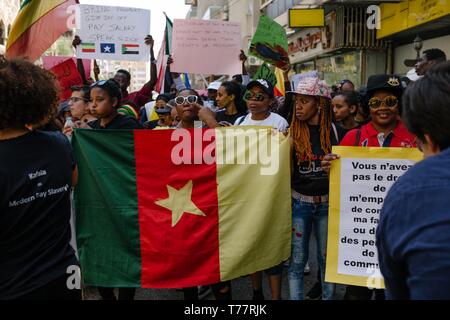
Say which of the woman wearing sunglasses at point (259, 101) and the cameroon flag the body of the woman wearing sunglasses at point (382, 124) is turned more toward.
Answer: the cameroon flag

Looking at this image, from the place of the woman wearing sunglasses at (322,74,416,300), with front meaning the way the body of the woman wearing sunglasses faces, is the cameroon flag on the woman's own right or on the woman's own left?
on the woman's own right

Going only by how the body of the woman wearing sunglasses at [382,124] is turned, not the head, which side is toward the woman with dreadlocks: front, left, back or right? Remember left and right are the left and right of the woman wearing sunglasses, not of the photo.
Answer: right

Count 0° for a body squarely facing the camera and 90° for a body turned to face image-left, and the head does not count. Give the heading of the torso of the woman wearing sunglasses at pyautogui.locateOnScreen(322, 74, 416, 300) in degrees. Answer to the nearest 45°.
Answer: approximately 0°

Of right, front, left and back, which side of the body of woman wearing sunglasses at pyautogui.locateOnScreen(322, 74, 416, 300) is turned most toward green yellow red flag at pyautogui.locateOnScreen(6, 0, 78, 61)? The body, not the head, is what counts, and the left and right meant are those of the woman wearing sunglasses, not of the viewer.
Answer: right

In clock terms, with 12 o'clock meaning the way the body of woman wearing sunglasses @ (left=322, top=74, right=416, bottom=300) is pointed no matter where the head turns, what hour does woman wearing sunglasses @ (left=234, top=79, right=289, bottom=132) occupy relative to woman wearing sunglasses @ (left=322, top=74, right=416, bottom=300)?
woman wearing sunglasses @ (left=234, top=79, right=289, bottom=132) is roughly at 4 o'clock from woman wearing sunglasses @ (left=322, top=74, right=416, bottom=300).
